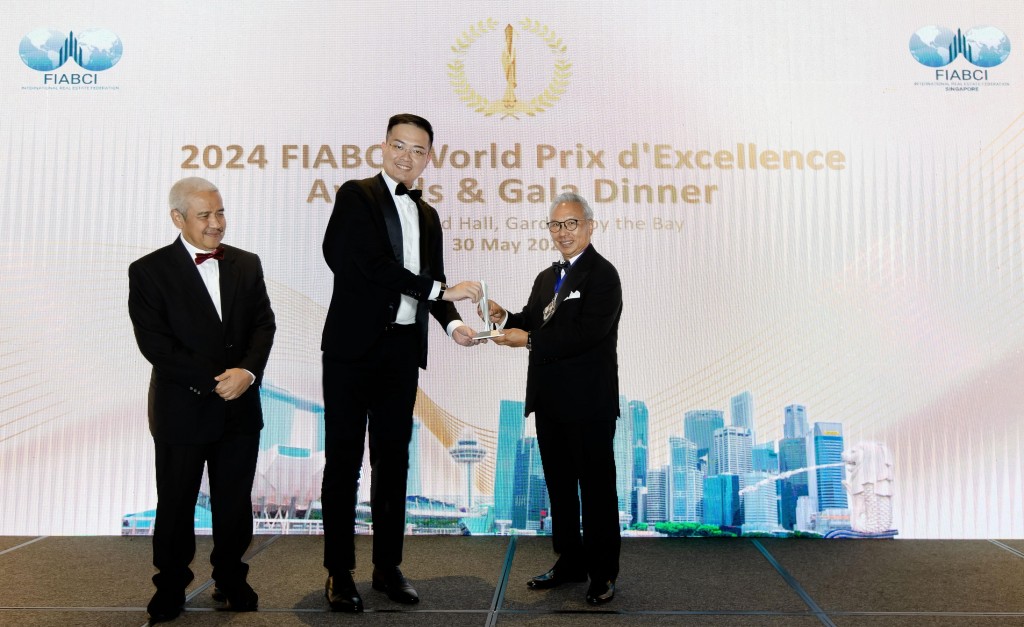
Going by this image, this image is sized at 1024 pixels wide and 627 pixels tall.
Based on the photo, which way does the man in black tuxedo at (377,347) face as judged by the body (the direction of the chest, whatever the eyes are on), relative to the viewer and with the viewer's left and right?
facing the viewer and to the right of the viewer

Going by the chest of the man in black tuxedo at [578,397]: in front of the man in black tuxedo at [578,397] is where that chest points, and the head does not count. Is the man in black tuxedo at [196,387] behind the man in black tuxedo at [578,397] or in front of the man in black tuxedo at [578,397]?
in front

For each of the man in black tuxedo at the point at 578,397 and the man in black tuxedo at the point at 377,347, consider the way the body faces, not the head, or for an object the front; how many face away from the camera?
0

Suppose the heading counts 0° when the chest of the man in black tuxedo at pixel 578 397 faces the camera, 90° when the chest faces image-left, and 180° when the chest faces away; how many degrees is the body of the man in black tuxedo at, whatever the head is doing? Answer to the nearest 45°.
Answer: approximately 45°

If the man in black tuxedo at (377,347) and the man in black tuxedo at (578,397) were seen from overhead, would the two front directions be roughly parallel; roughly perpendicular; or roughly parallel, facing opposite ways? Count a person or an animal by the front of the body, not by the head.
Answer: roughly perpendicular

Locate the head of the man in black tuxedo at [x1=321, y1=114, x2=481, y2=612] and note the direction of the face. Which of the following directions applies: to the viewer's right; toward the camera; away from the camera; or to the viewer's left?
toward the camera
